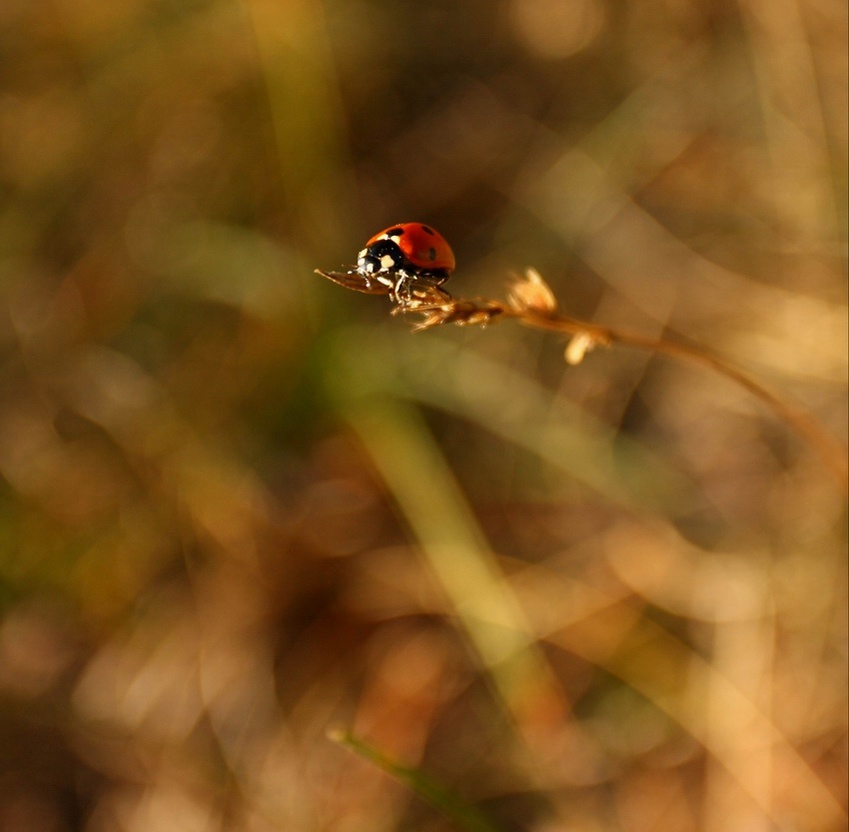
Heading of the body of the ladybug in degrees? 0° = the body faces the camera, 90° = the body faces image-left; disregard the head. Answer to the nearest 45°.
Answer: approximately 45°
